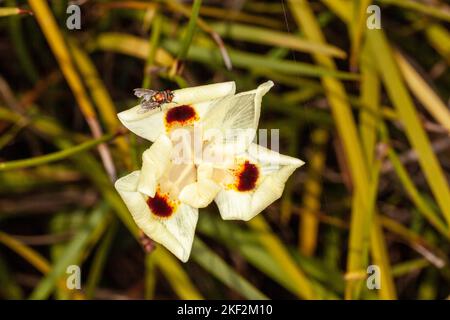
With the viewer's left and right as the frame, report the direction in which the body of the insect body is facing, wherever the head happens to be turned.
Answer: facing to the right of the viewer
